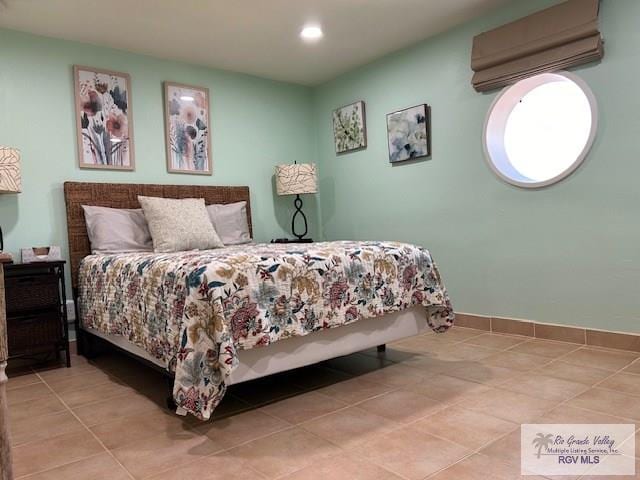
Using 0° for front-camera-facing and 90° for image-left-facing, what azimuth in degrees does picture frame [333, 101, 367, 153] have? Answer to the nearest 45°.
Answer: approximately 45°

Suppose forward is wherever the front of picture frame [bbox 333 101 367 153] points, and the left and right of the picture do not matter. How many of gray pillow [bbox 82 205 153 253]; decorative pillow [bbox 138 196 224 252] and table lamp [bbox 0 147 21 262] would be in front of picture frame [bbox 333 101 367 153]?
3

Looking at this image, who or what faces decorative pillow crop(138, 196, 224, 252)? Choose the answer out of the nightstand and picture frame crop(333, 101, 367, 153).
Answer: the picture frame

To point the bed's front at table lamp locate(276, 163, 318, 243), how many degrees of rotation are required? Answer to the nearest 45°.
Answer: approximately 135° to its left

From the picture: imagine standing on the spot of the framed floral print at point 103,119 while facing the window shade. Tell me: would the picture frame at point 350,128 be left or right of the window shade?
left

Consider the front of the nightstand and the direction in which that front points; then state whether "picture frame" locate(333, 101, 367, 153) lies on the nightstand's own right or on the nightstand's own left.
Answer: on the nightstand's own left

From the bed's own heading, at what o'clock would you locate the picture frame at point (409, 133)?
The picture frame is roughly at 9 o'clock from the bed.

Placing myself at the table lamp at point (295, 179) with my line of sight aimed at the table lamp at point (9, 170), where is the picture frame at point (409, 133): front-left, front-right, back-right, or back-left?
back-left

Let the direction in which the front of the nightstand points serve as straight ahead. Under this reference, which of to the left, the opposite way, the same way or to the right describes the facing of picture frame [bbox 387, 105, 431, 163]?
to the right

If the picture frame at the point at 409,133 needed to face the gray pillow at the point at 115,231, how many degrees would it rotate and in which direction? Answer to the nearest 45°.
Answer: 0° — it already faces it

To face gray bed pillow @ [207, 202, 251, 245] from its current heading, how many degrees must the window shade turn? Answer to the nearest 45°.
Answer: approximately 45° to its right

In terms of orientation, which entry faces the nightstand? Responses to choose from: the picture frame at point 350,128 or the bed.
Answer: the picture frame

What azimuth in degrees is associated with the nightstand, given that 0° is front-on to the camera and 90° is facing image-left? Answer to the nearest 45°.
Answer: approximately 0°

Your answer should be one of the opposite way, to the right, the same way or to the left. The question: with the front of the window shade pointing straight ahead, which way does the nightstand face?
to the left
